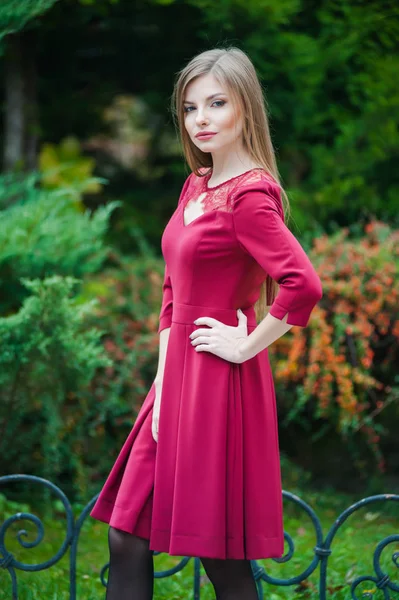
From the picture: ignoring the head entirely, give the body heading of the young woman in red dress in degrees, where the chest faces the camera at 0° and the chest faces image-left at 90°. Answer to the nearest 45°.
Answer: approximately 45°
